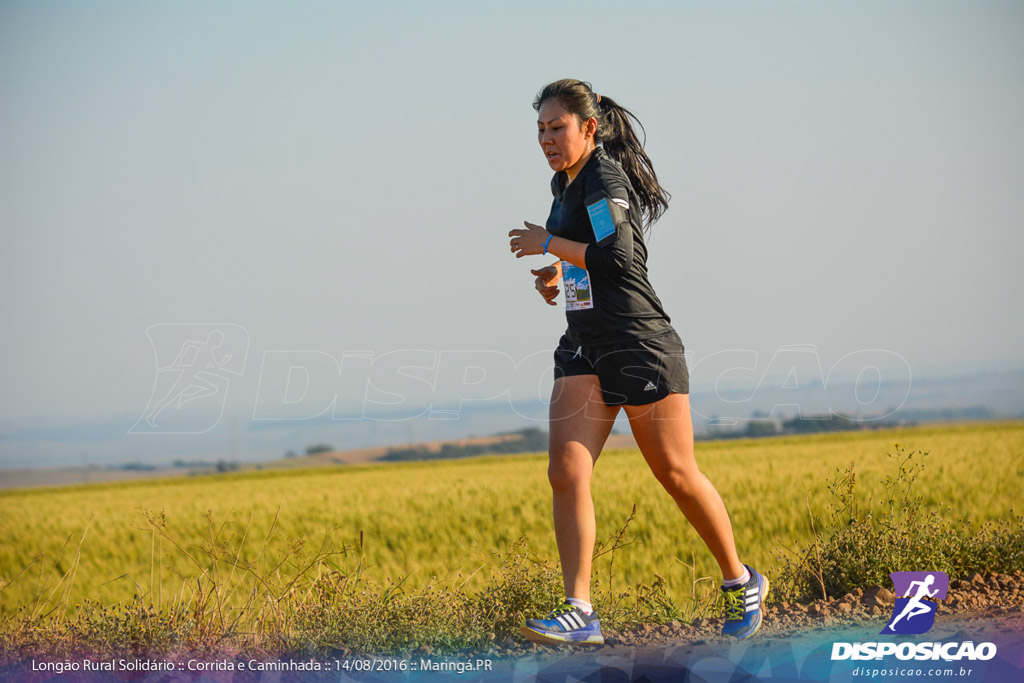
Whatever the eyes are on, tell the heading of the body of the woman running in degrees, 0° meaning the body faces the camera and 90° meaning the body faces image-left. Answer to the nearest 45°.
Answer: approximately 45°

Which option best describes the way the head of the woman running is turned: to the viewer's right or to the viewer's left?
to the viewer's left
